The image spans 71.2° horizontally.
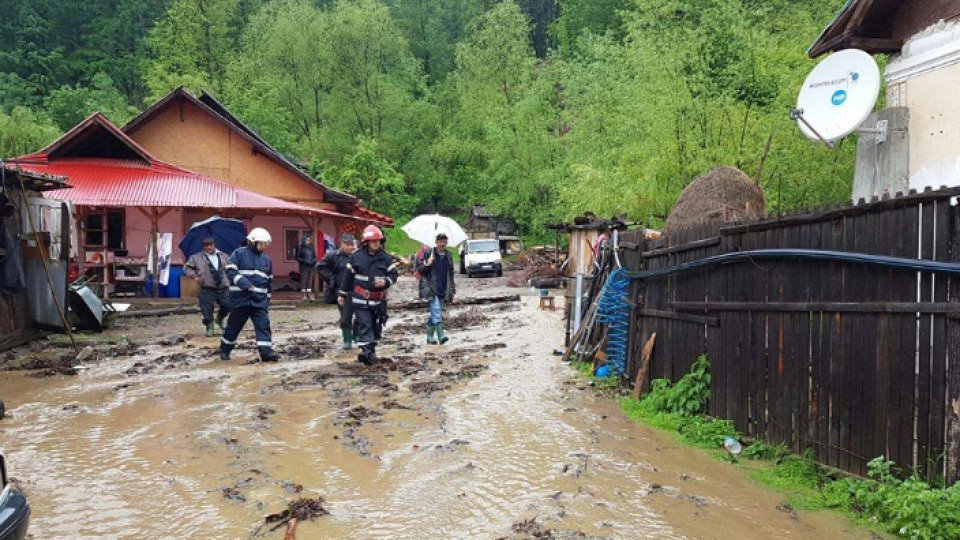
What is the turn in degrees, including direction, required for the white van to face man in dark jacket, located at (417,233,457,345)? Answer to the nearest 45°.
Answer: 0° — it already faces them

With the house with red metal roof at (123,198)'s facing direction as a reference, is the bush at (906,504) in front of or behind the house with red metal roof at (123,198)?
in front

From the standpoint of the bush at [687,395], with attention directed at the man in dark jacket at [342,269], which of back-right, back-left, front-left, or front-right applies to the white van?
front-right

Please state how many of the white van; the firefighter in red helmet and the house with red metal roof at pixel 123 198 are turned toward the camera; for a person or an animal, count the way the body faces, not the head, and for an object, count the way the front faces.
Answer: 3

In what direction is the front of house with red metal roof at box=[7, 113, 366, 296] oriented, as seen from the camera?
facing the viewer

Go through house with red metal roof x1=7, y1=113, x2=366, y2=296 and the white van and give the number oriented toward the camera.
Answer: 2

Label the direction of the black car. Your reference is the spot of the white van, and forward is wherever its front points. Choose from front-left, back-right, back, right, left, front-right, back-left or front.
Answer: front

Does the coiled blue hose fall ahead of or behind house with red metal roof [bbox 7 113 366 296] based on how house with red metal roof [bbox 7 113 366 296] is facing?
ahead

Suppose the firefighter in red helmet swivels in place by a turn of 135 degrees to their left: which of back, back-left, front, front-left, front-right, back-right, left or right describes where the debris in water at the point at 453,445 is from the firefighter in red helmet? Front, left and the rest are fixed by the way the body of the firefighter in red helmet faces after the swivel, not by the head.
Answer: back-right

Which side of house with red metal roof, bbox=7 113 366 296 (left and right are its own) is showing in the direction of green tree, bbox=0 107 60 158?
back

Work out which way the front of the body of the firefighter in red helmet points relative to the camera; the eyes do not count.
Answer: toward the camera

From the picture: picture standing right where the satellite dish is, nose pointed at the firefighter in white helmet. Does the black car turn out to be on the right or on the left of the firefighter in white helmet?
left
